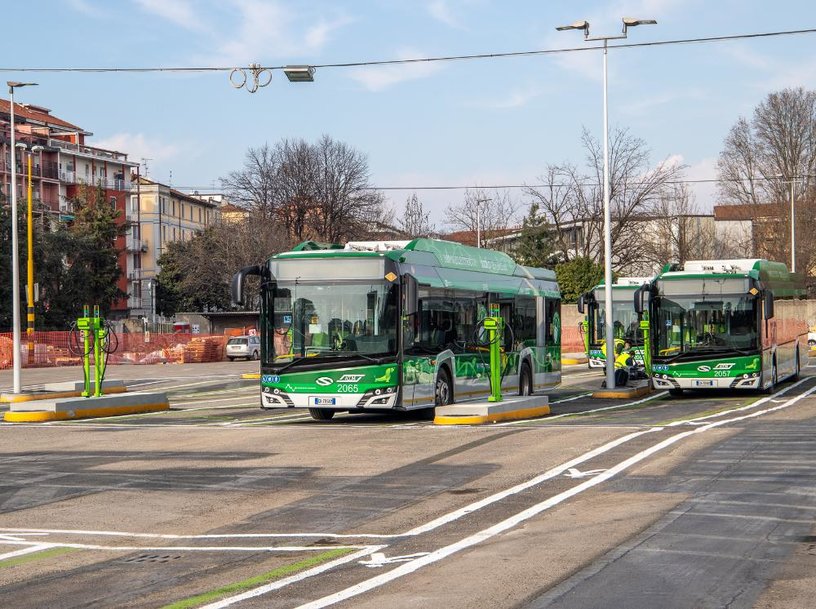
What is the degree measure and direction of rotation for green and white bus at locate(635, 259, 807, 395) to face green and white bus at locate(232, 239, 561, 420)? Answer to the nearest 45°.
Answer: approximately 45° to its right

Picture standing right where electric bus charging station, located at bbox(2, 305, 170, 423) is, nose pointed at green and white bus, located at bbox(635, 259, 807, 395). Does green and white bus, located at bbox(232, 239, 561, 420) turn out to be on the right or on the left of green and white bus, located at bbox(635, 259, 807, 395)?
right

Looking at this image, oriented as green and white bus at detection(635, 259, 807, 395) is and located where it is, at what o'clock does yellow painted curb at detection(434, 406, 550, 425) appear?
The yellow painted curb is roughly at 1 o'clock from the green and white bus.

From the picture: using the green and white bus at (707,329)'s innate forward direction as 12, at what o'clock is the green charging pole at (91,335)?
The green charging pole is roughly at 2 o'clock from the green and white bus.

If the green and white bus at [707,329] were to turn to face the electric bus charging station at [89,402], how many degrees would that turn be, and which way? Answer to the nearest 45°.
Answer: approximately 45° to its right

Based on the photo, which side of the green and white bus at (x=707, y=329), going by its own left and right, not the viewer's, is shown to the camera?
front

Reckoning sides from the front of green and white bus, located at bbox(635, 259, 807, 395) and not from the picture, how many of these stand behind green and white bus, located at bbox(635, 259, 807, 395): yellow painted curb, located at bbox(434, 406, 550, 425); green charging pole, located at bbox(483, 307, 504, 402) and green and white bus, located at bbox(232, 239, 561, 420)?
0

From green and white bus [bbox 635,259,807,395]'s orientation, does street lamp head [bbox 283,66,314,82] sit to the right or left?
on its right

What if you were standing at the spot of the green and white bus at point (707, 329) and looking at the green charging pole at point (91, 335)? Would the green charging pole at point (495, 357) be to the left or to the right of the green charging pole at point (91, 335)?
left
